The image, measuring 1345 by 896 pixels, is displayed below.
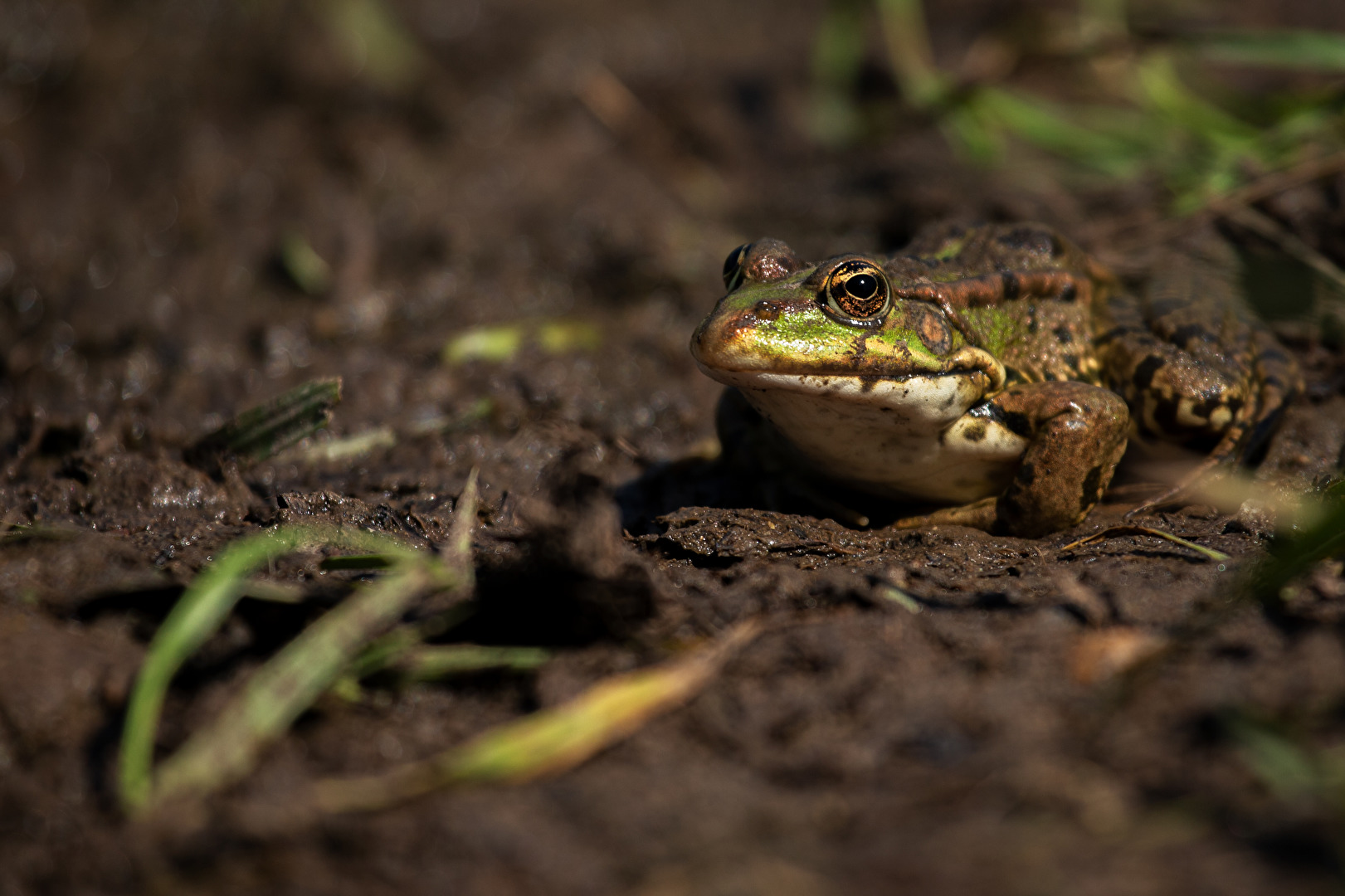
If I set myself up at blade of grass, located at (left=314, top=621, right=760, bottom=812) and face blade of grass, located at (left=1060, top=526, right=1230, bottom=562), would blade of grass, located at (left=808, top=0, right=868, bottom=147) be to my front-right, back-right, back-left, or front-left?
front-left

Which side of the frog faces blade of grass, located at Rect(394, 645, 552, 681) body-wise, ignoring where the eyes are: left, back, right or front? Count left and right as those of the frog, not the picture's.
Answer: front

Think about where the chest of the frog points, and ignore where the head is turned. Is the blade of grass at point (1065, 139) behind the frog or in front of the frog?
behind

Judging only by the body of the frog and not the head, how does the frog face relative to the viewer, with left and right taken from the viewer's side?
facing the viewer and to the left of the viewer

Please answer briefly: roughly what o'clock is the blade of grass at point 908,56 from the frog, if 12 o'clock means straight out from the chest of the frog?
The blade of grass is roughly at 4 o'clock from the frog.

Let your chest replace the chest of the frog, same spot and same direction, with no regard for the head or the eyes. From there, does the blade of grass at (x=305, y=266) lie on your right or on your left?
on your right

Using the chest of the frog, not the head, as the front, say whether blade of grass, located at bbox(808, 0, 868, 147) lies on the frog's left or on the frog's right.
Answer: on the frog's right

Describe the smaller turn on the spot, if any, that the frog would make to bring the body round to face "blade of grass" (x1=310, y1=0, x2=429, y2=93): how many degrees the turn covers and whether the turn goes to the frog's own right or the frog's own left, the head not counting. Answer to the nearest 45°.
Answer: approximately 90° to the frog's own right

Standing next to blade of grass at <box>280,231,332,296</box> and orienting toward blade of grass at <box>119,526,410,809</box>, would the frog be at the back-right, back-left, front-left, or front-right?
front-left

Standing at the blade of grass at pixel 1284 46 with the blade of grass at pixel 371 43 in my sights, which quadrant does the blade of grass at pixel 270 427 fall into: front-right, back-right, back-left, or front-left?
front-left

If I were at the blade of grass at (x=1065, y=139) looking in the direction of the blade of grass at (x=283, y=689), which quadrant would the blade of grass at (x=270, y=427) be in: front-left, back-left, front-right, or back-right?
front-right
